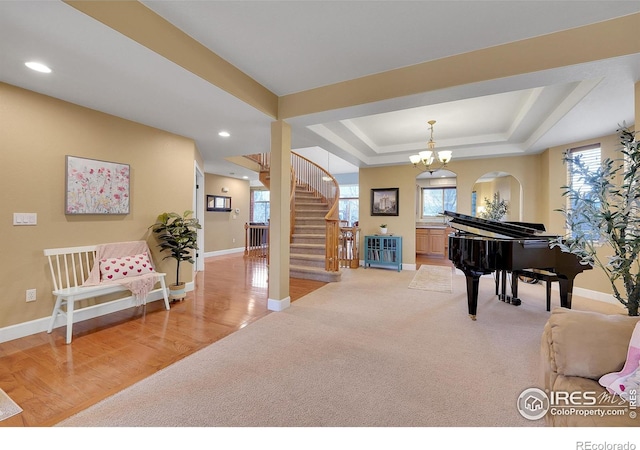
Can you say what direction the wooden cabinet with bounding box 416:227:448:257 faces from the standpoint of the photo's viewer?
facing the viewer

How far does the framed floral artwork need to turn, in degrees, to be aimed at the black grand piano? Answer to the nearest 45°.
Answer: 0° — it already faces it

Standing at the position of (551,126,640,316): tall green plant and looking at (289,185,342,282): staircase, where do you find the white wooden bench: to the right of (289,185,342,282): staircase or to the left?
left

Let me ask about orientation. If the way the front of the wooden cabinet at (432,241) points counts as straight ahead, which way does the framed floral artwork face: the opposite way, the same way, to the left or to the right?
to the left

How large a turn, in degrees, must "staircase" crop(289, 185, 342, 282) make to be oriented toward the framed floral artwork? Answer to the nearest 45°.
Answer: approximately 45° to its right

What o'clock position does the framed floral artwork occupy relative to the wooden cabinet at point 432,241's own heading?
The framed floral artwork is roughly at 1 o'clock from the wooden cabinet.

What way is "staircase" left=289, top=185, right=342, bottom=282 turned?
toward the camera

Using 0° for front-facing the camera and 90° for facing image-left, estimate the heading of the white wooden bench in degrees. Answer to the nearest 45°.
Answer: approximately 315°

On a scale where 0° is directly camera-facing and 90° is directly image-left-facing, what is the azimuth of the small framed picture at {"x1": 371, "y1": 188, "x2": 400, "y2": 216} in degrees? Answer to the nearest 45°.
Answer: approximately 0°

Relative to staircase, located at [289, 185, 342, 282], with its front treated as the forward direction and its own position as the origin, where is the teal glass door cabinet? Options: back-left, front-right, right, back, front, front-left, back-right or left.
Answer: left
